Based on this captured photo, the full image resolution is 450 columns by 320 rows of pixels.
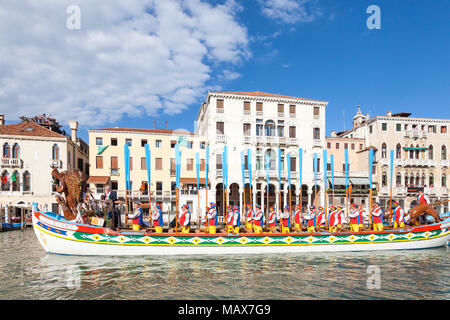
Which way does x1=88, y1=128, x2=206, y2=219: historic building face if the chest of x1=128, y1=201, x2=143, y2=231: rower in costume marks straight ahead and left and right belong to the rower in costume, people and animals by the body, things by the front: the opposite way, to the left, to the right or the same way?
to the left

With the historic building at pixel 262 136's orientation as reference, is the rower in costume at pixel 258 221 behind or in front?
in front

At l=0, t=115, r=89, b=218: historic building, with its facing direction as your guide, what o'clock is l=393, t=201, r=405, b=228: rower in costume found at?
The rower in costume is roughly at 11 o'clock from the historic building.

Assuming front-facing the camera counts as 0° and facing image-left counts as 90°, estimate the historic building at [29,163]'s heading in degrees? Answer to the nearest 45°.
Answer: approximately 0°

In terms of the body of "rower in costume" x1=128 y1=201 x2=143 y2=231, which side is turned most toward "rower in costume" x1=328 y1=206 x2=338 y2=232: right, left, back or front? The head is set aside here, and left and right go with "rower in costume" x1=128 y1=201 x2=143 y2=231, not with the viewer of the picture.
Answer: back

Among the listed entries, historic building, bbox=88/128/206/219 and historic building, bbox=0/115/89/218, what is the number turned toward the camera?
2

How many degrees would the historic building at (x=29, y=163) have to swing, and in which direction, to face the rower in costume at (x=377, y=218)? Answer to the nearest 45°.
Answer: approximately 45° to its left

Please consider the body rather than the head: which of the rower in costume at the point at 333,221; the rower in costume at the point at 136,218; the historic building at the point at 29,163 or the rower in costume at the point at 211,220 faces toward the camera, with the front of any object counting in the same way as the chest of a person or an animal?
the historic building

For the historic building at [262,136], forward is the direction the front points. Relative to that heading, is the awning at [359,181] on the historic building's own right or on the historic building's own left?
on the historic building's own left

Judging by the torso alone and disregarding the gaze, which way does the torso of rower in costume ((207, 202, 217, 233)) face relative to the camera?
to the viewer's left

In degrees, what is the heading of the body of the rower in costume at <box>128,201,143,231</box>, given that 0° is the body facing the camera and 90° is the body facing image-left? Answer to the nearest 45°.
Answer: approximately 90°

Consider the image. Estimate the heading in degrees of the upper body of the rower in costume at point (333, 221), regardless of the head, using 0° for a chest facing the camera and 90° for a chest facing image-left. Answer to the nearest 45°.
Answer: approximately 90°

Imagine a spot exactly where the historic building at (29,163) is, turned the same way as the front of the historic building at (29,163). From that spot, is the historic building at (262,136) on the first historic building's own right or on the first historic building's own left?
on the first historic building's own left

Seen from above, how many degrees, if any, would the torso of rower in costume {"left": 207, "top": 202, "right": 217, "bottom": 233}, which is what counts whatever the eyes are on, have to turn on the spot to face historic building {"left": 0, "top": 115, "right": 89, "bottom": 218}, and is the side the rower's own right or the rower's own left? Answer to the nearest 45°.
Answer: approximately 45° to the rower's own right
